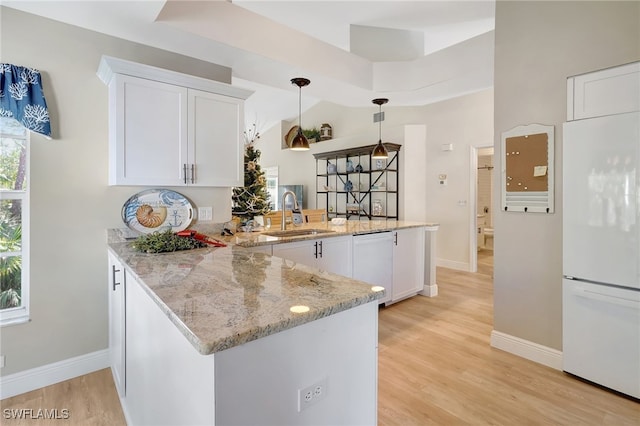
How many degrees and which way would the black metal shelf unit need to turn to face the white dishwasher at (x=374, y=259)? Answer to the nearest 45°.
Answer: approximately 45° to its left

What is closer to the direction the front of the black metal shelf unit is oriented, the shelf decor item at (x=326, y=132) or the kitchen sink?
the kitchen sink

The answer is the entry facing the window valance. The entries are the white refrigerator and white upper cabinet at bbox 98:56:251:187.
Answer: the white refrigerator

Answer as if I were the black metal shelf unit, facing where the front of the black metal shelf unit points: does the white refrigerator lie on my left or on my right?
on my left

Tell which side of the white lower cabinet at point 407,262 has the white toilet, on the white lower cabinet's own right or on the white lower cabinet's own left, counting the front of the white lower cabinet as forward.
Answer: on the white lower cabinet's own left
